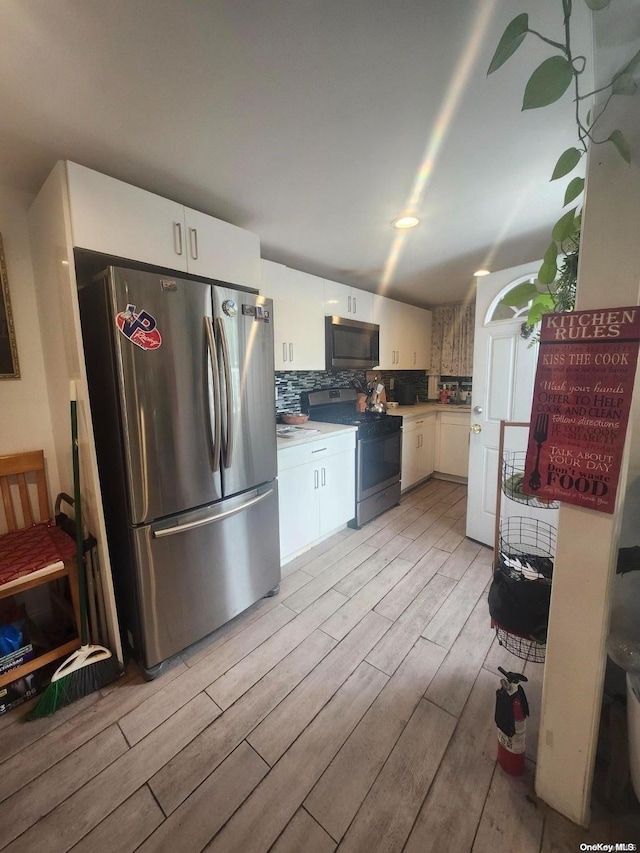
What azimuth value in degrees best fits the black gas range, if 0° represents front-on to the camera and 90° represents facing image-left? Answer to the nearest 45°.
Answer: approximately 315°

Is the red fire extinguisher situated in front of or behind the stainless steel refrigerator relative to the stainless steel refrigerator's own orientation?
in front

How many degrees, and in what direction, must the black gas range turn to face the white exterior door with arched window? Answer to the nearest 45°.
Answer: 0° — it already faces it

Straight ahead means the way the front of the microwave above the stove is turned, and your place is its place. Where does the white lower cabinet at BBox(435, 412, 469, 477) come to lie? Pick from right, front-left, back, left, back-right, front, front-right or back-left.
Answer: left

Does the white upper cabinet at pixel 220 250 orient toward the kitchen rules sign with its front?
yes

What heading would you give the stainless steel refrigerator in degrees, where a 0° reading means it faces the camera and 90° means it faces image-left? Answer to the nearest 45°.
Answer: approximately 315°

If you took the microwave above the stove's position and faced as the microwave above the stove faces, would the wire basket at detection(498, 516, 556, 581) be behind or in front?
in front

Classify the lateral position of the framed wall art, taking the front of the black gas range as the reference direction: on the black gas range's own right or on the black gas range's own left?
on the black gas range's own right

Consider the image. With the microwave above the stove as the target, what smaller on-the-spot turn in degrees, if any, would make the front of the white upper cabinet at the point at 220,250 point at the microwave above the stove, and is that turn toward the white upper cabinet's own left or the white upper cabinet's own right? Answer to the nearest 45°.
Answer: approximately 90° to the white upper cabinet's own left

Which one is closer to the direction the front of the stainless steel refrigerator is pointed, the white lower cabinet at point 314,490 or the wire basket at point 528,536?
the wire basket

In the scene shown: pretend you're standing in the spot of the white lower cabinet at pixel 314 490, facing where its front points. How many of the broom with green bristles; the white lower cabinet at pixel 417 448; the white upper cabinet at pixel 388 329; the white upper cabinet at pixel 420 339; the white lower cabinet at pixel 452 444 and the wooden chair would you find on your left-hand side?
4

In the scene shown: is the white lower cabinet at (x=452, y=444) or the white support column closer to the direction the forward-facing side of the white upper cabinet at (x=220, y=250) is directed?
the white support column
